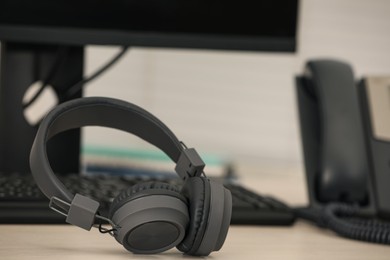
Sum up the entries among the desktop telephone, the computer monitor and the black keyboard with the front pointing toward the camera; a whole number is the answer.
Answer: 3

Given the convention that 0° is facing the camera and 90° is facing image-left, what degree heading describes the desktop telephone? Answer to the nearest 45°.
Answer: approximately 0°
